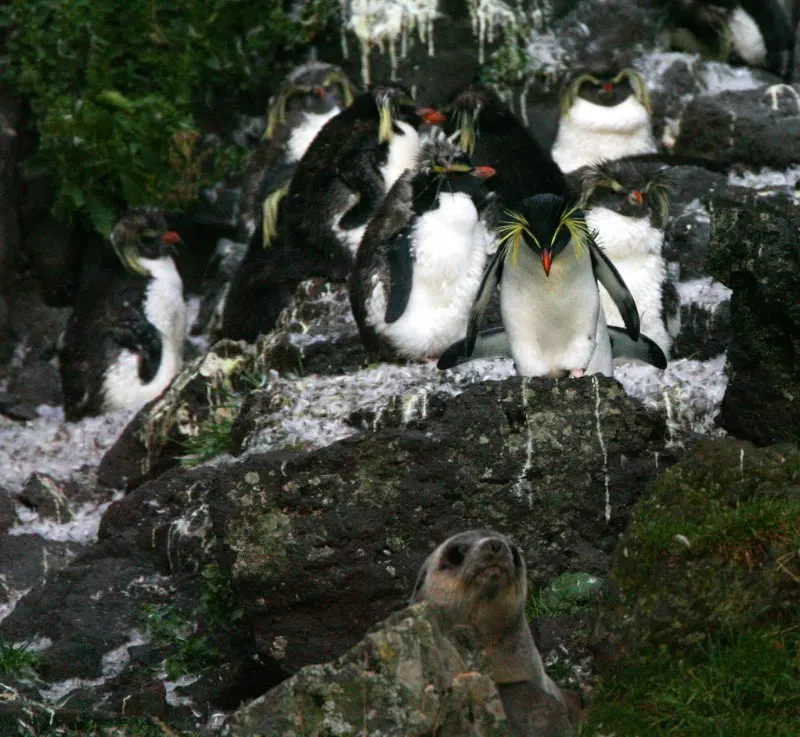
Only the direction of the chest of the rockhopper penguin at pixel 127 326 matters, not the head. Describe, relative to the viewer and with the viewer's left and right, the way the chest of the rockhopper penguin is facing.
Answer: facing to the right of the viewer

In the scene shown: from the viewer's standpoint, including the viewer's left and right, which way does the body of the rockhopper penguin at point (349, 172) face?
facing to the right of the viewer

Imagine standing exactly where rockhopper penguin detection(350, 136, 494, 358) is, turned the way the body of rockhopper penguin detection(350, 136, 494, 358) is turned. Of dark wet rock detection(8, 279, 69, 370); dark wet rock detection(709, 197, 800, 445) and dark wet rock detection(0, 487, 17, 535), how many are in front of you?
1

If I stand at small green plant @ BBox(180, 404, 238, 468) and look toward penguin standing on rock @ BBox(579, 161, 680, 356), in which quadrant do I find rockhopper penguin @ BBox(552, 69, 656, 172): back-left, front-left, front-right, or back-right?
front-left

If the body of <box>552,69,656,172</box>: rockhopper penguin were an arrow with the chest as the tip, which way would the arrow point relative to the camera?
toward the camera

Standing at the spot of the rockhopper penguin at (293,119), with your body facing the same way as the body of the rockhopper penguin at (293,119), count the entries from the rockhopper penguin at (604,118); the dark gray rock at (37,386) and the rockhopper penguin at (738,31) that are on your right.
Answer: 1

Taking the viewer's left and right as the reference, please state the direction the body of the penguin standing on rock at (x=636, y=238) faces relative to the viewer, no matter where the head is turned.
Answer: facing the viewer

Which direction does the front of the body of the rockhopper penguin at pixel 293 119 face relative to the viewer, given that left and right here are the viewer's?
facing the viewer and to the right of the viewer

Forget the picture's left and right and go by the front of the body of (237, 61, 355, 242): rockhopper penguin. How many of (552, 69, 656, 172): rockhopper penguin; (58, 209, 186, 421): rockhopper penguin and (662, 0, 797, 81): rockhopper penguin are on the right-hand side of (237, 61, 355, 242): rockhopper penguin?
1

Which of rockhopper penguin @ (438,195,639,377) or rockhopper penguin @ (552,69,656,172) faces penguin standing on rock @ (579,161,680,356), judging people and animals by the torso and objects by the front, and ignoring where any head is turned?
rockhopper penguin @ (552,69,656,172)

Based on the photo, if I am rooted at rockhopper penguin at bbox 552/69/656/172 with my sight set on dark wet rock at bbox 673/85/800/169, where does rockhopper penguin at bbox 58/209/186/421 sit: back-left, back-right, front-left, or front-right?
back-right

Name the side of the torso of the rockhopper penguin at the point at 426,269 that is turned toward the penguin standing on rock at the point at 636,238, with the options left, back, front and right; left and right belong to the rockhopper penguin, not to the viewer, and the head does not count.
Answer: left

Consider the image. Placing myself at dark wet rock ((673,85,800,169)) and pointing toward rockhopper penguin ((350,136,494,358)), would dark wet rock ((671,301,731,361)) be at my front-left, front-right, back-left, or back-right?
front-left
